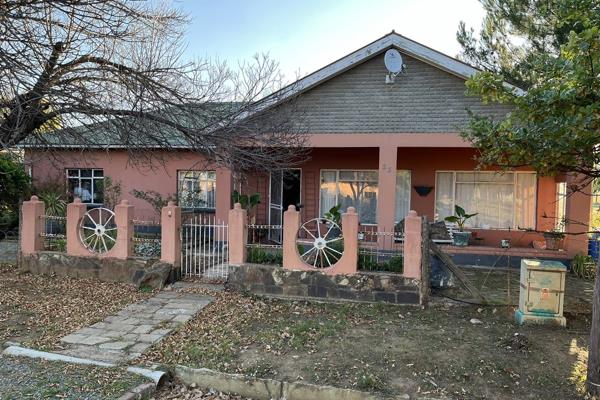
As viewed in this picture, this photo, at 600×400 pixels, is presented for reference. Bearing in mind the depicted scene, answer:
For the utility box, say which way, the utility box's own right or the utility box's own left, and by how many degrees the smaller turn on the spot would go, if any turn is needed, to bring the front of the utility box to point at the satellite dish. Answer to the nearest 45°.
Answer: approximately 135° to the utility box's own right

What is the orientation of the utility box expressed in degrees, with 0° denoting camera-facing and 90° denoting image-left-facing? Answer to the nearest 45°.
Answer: approximately 0°

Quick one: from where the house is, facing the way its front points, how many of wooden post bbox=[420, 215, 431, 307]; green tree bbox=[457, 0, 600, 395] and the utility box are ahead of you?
3

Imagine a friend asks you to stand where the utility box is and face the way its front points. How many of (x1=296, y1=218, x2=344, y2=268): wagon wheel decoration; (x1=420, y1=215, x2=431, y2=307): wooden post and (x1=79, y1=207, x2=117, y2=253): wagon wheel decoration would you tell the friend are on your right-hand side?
3

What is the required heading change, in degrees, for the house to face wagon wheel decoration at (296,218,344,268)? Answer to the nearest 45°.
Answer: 0° — it already faces it

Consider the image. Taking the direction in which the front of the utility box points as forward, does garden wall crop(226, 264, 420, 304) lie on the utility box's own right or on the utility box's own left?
on the utility box's own right

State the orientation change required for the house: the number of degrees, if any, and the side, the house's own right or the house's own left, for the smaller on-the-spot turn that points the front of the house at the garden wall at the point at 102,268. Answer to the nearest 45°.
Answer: approximately 45° to the house's own right

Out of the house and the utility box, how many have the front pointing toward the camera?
2

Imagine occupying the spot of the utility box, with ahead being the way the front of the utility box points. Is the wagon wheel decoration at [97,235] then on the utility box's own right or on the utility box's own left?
on the utility box's own right

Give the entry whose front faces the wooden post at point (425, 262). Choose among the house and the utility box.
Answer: the house

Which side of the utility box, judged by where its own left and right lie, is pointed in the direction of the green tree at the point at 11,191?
right

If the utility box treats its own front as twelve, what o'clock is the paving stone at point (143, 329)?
The paving stone is roughly at 2 o'clock from the utility box.
